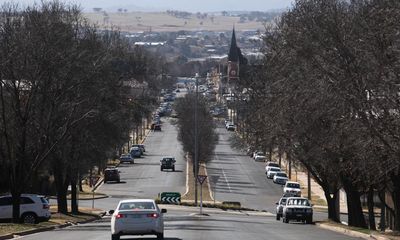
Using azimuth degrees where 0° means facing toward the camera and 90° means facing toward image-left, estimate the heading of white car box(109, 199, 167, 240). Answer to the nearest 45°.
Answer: approximately 180°

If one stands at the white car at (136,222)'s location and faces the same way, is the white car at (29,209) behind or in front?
in front
